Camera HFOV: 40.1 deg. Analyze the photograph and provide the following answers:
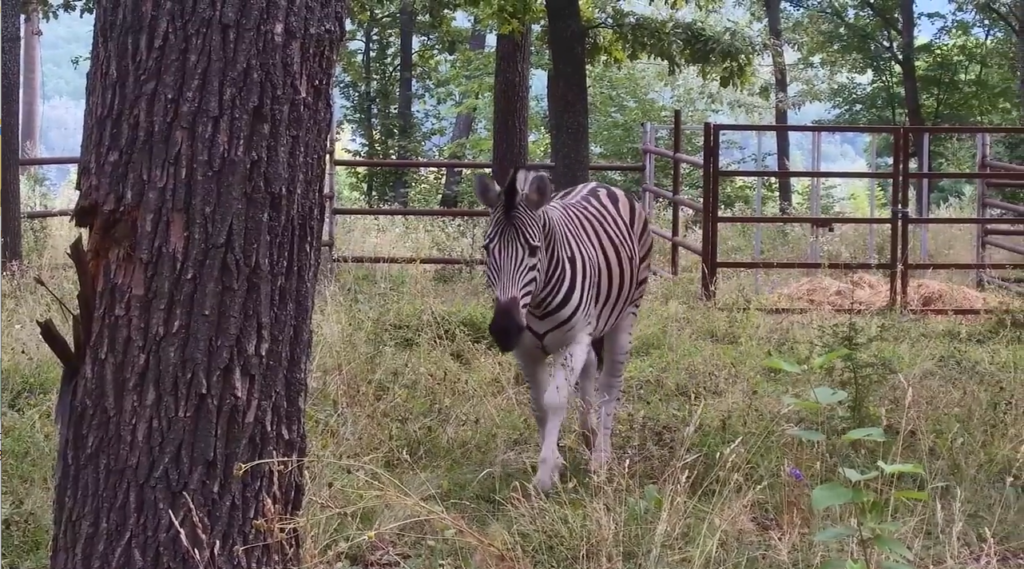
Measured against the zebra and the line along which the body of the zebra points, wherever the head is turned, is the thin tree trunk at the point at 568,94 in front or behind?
behind

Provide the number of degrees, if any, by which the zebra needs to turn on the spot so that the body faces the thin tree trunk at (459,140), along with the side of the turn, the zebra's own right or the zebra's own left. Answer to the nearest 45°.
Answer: approximately 135° to the zebra's own right

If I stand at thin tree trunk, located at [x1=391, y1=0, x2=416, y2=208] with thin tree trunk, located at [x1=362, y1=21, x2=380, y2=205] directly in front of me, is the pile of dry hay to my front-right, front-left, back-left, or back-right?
back-left

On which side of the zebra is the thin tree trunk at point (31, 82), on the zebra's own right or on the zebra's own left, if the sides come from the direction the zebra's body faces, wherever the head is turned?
on the zebra's own right

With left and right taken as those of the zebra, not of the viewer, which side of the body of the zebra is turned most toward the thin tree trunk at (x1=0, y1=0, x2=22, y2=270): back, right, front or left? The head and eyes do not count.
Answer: right

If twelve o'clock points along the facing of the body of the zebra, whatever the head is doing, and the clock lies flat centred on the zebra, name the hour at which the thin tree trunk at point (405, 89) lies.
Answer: The thin tree trunk is roughly at 4 o'clock from the zebra.

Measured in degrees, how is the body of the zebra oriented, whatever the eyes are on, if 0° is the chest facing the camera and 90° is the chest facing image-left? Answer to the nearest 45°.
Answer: approximately 45°

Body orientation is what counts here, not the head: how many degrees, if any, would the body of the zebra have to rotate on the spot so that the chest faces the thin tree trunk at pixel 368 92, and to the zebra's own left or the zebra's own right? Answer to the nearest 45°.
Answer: approximately 135° to the zebra's own right
